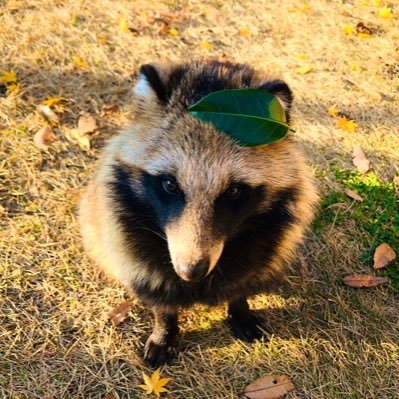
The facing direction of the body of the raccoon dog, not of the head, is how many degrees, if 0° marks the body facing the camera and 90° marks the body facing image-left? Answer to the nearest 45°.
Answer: approximately 0°

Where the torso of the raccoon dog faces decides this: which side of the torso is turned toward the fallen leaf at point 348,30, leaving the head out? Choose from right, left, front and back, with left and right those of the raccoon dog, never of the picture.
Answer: back

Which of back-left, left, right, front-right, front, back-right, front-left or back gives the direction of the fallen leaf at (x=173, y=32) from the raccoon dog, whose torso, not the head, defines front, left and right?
back

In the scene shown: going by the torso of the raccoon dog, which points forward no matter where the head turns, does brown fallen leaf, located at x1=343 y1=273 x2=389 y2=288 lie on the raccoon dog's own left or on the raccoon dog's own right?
on the raccoon dog's own left

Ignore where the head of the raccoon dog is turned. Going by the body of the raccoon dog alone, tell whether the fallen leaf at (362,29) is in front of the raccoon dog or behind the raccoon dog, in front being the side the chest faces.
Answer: behind

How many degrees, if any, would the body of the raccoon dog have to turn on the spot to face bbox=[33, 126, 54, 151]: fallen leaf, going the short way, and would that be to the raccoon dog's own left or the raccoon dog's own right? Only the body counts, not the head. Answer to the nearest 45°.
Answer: approximately 135° to the raccoon dog's own right

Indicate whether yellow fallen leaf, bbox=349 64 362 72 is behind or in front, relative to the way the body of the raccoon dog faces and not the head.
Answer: behind

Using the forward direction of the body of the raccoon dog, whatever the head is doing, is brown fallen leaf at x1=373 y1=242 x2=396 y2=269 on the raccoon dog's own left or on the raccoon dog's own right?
on the raccoon dog's own left

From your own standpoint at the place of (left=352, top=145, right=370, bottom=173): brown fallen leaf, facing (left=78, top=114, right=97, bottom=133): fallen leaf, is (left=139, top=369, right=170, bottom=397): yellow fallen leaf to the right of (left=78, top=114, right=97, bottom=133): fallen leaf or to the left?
left

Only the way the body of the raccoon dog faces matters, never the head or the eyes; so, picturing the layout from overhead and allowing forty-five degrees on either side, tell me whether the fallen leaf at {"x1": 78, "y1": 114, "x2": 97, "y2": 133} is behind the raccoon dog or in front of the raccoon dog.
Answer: behind

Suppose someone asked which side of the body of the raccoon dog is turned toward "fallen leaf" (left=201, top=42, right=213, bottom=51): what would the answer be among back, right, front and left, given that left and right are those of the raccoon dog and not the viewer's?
back
